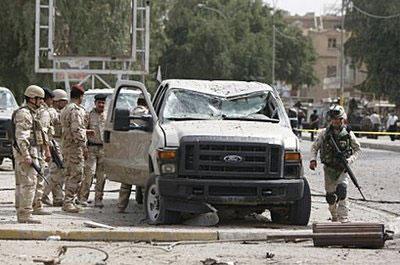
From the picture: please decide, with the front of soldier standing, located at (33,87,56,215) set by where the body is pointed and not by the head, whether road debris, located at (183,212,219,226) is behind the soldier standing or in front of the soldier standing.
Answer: in front

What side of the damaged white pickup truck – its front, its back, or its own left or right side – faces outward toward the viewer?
front

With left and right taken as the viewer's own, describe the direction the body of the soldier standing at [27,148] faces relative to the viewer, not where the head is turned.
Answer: facing to the right of the viewer

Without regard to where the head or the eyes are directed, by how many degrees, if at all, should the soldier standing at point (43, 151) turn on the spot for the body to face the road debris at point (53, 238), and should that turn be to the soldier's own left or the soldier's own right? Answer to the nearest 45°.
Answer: approximately 90° to the soldier's own right

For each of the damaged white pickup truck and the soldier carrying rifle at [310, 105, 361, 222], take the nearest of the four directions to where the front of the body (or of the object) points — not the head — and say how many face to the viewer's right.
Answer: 0

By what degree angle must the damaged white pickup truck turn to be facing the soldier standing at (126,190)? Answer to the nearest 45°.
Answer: approximately 135° to its right

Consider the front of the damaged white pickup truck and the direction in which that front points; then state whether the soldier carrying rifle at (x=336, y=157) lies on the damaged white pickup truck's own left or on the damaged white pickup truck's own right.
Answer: on the damaged white pickup truck's own left

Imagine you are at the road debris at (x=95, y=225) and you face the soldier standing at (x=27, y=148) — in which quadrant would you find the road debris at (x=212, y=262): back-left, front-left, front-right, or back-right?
back-left

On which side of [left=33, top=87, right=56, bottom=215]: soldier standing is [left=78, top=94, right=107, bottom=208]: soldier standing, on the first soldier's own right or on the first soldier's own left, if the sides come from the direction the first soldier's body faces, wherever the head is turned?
on the first soldier's own left

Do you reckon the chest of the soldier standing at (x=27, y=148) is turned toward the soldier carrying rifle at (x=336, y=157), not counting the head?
yes

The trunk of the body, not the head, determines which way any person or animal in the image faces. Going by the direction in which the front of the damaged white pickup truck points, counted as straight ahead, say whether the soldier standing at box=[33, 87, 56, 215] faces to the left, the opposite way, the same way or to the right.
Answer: to the left

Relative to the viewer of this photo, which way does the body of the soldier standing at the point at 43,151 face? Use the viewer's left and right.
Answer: facing to the right of the viewer

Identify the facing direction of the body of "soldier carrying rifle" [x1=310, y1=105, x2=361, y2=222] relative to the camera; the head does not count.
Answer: toward the camera

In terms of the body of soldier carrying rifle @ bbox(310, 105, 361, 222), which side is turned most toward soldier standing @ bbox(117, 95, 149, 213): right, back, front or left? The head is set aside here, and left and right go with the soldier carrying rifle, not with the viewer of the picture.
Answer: right

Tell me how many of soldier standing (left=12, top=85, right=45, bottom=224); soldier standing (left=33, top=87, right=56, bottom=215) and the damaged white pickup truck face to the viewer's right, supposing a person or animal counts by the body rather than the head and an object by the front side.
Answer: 2
